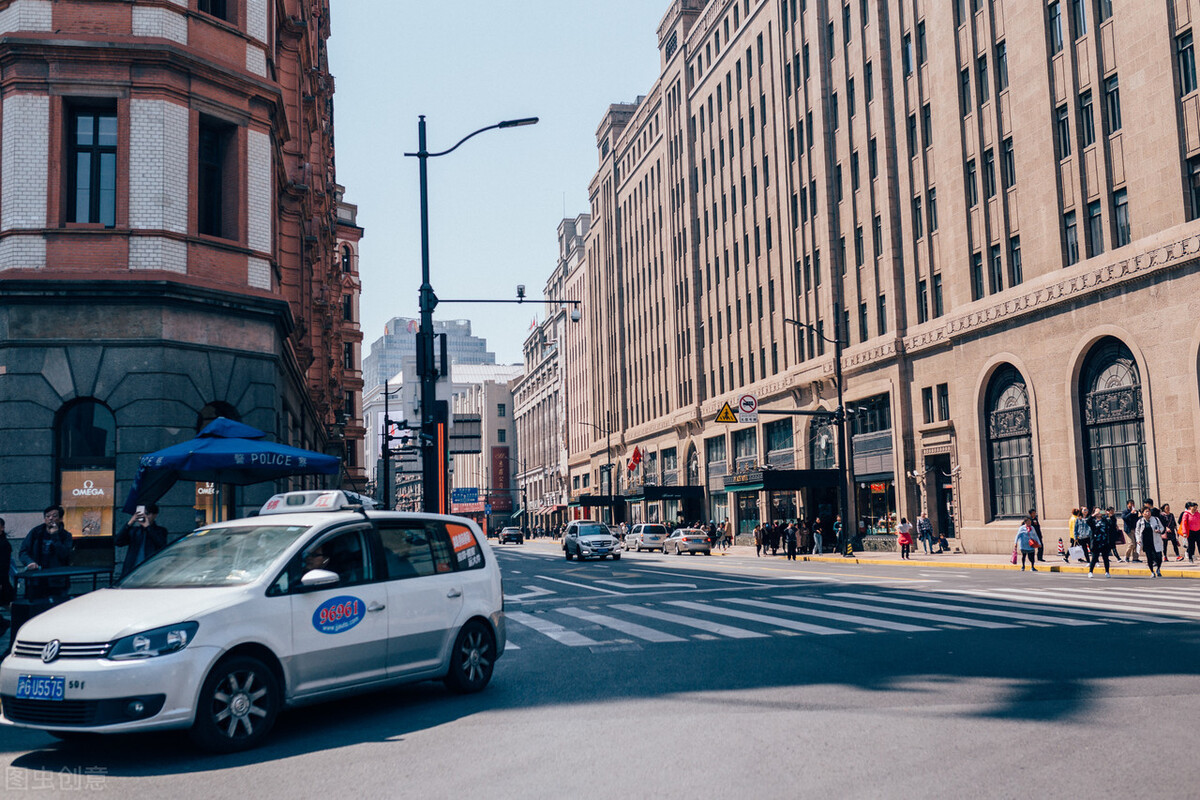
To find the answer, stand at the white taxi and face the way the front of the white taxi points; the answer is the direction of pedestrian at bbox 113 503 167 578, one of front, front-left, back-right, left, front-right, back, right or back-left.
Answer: back-right

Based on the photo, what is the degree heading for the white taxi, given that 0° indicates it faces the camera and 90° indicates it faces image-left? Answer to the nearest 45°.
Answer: approximately 45°

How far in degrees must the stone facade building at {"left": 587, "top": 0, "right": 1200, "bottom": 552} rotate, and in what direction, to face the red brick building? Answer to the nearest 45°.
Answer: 0° — it already faces it

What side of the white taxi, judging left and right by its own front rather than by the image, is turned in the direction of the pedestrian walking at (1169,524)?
back

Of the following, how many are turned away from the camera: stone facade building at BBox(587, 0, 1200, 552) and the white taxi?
0

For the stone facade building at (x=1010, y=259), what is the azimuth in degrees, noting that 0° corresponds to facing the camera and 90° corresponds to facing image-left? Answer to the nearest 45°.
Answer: approximately 45°

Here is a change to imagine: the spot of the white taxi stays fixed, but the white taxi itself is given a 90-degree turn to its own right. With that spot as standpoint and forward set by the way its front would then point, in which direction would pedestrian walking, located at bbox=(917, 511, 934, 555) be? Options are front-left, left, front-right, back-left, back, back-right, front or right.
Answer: right

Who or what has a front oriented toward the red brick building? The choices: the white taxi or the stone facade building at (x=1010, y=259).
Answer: the stone facade building
